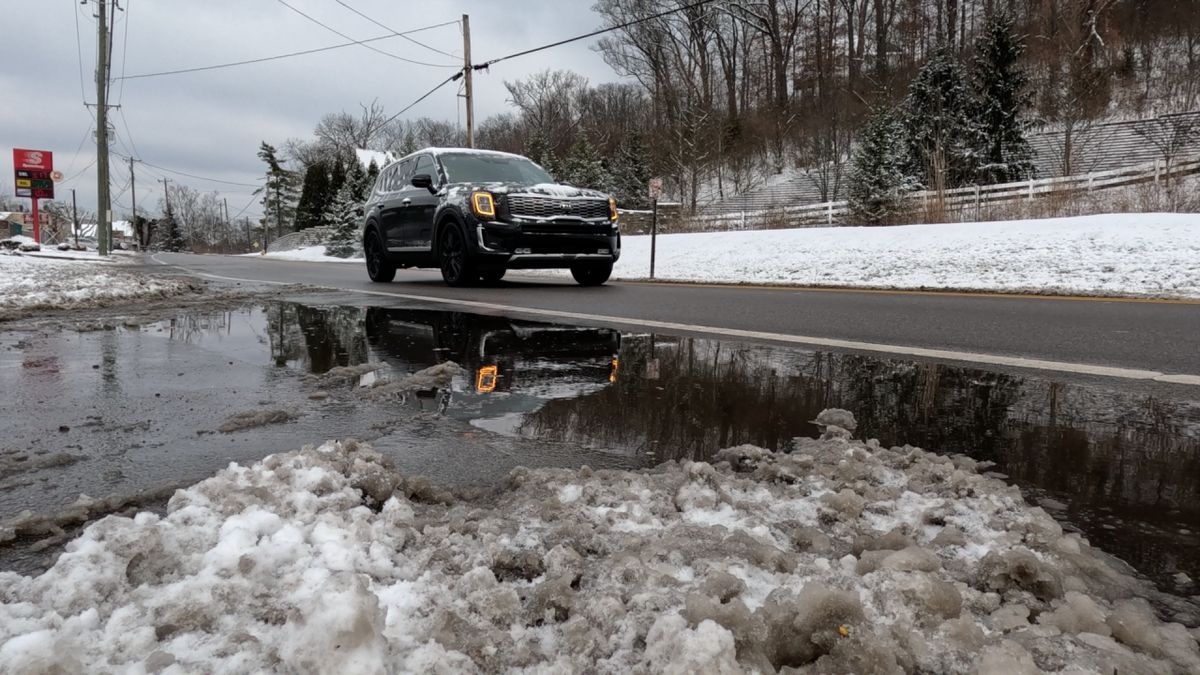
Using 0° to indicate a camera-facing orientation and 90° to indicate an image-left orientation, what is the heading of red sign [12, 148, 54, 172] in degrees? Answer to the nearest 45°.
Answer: approximately 0°

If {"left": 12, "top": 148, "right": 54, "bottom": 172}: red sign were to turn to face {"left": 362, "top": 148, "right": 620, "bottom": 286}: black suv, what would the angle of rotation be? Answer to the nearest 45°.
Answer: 0° — it already faces it

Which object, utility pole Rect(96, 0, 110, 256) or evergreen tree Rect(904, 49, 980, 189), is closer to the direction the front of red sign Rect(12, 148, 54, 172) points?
the utility pole

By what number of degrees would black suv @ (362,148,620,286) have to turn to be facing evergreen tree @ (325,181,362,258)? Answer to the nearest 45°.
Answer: approximately 135° to its left

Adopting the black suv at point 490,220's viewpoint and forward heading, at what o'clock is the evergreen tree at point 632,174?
The evergreen tree is roughly at 8 o'clock from the black suv.

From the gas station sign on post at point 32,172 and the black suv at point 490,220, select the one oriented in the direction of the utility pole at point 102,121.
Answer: the gas station sign on post

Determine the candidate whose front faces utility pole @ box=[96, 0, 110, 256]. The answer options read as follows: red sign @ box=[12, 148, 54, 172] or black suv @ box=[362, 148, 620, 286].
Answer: the red sign
